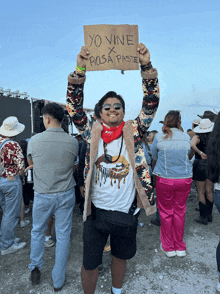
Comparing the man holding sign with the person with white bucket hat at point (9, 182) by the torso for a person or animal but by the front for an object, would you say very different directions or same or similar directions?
very different directions

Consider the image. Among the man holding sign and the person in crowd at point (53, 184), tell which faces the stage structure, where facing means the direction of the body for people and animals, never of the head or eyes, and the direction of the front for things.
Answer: the person in crowd

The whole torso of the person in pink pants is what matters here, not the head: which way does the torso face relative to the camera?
away from the camera

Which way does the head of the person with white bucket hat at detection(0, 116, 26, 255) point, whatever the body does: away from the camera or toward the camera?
away from the camera

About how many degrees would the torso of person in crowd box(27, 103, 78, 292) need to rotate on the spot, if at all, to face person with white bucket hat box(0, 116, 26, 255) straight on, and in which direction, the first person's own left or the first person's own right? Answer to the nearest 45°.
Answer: approximately 45° to the first person's own left

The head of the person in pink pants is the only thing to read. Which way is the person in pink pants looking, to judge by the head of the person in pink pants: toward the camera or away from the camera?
away from the camera

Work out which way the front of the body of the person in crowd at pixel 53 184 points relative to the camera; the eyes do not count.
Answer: away from the camera

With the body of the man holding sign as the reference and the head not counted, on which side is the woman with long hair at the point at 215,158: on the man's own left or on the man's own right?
on the man's own left
